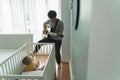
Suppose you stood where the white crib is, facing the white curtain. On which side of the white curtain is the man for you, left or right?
right

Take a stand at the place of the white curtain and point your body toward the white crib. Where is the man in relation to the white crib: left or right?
left

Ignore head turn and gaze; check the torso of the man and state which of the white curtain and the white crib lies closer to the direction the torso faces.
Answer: the white crib

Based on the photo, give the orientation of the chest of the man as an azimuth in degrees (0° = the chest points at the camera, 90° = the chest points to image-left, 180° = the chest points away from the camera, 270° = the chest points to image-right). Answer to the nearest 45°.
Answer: approximately 45°

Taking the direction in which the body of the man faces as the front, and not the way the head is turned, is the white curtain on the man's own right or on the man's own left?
on the man's own right
